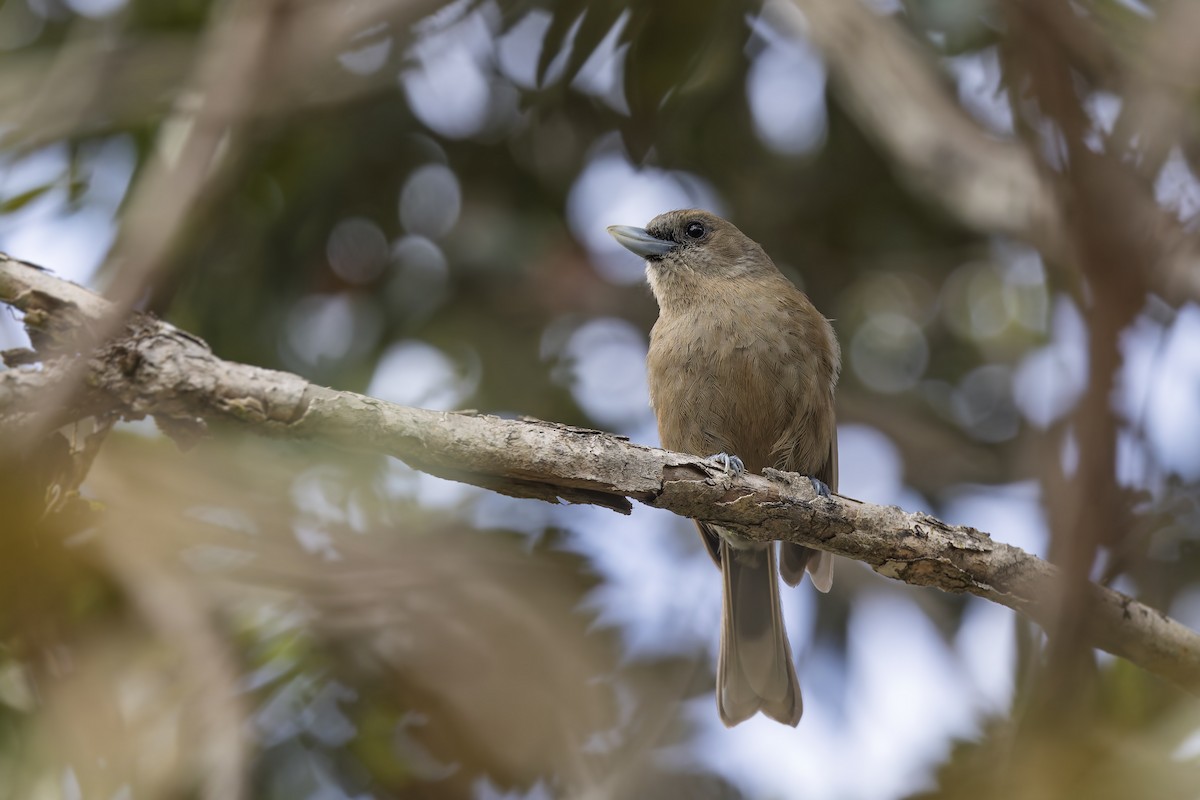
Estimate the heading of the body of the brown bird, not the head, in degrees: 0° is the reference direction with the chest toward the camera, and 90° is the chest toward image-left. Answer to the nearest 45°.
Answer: approximately 45°

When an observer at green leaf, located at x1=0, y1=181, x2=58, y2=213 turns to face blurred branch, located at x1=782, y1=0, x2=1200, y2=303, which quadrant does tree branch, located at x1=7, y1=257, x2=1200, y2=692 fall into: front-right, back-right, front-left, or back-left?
front-right

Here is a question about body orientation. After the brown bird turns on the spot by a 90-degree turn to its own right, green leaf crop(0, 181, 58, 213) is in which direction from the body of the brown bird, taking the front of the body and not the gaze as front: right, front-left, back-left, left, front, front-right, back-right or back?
front-left

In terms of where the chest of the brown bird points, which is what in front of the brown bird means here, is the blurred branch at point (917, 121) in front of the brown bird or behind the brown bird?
behind
